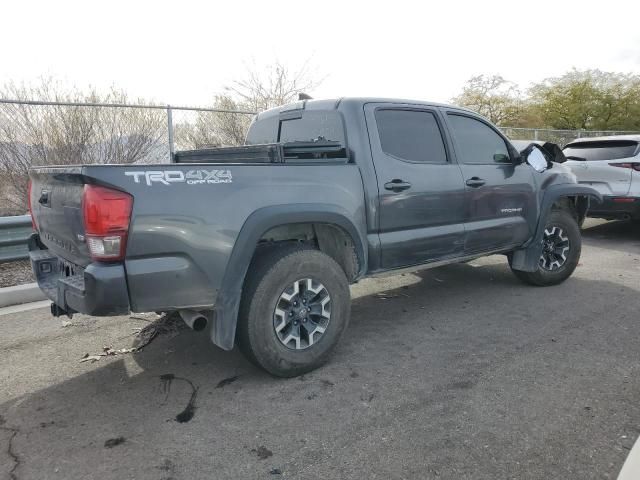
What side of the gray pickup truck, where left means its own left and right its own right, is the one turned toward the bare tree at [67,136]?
left

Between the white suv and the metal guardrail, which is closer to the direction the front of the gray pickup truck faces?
the white suv

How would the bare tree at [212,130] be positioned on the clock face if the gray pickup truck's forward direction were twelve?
The bare tree is roughly at 10 o'clock from the gray pickup truck.

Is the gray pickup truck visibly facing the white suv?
yes

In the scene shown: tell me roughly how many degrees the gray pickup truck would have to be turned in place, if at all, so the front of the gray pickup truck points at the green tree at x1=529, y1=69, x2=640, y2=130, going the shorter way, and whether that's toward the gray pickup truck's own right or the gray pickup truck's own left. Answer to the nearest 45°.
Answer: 0° — it already faces it

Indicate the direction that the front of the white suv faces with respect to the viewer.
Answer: facing away from the viewer and to the right of the viewer

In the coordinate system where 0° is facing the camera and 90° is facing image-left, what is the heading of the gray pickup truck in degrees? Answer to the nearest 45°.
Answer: approximately 225°

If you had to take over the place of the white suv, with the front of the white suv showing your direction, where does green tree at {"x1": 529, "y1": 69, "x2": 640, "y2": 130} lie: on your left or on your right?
on your left

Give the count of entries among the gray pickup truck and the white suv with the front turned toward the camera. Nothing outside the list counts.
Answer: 0

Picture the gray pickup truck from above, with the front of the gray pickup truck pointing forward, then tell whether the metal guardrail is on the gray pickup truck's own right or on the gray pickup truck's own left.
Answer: on the gray pickup truck's own left
